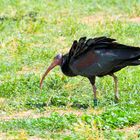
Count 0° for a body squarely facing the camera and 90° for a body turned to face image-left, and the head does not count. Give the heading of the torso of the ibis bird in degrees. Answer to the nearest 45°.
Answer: approximately 90°
